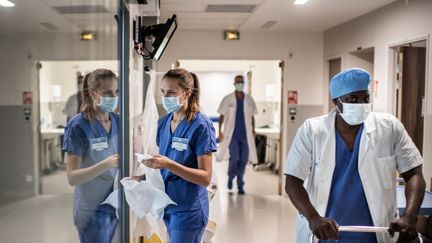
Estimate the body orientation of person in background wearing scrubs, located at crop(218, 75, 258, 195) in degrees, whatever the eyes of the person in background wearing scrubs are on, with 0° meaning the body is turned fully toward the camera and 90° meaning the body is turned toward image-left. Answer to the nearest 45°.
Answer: approximately 0°

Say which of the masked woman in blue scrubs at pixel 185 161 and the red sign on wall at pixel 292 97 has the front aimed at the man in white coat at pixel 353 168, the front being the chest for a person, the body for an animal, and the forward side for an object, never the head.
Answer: the red sign on wall

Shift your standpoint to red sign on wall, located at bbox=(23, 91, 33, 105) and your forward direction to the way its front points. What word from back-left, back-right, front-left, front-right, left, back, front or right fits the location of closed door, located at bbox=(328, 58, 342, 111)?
back-left
